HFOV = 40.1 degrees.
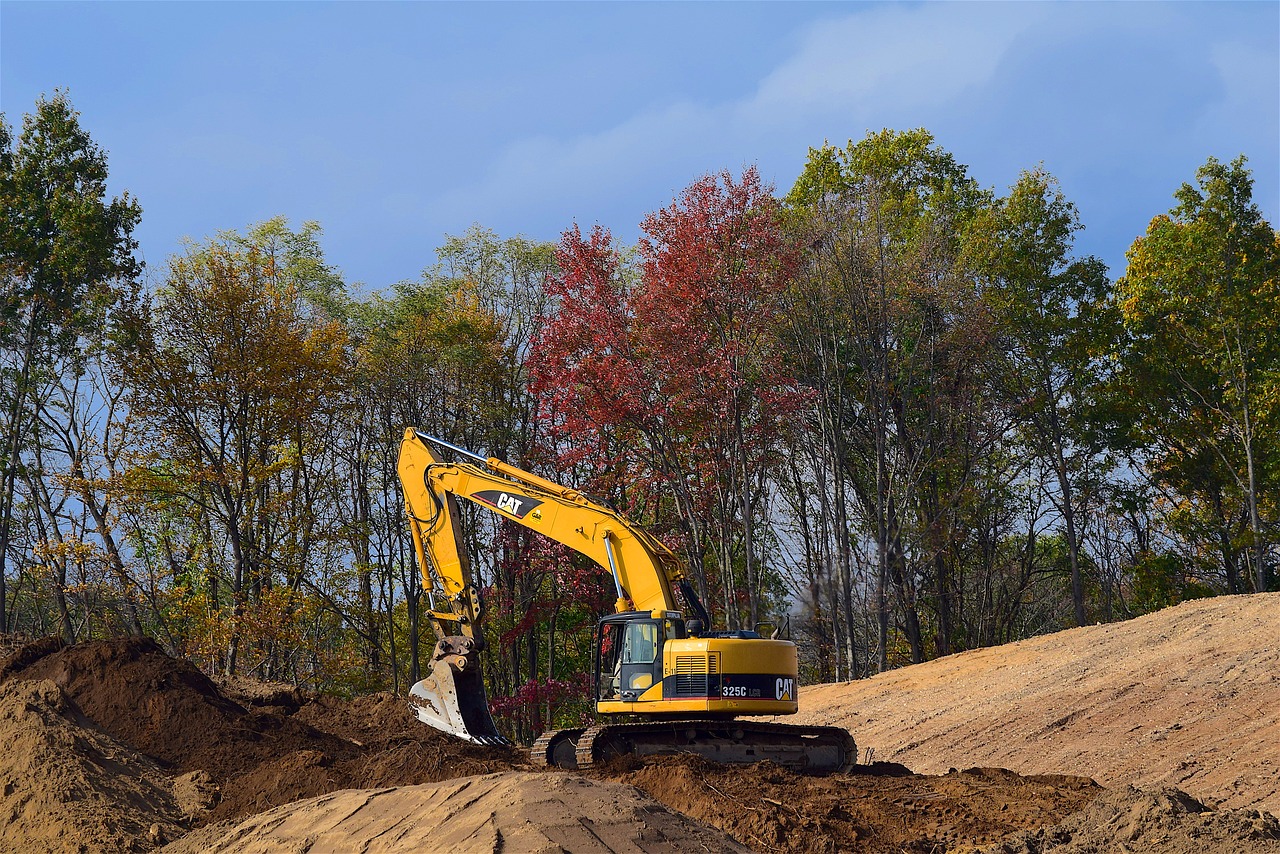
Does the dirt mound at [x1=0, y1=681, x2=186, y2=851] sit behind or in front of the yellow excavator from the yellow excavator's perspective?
in front

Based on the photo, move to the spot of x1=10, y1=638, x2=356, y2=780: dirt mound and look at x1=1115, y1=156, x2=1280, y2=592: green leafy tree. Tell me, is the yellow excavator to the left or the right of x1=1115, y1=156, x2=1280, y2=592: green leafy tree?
right

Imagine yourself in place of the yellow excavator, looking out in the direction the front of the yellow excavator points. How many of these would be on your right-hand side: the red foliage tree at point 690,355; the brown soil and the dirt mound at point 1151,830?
1

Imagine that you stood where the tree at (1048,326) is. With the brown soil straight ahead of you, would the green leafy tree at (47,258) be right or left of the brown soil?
right

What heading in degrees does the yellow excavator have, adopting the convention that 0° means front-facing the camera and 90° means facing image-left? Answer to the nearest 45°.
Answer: approximately 90°

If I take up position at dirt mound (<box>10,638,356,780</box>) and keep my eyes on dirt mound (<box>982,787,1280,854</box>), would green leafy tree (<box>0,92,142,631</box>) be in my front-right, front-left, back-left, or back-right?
back-left

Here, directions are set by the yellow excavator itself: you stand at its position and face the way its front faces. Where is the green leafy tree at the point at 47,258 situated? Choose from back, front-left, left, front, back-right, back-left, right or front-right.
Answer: front-right

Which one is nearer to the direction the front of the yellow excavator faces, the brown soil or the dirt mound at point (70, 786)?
the dirt mound

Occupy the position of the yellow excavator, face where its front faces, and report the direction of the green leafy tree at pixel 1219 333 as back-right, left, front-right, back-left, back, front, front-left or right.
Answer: back-right

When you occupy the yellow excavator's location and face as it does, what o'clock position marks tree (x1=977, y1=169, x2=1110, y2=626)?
The tree is roughly at 4 o'clock from the yellow excavator.

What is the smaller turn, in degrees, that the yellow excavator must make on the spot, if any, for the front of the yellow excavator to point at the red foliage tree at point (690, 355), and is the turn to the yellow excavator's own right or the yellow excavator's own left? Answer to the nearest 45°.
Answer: approximately 90° to the yellow excavator's own right

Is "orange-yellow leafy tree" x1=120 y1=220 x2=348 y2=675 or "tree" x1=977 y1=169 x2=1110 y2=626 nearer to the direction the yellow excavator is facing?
the orange-yellow leafy tree

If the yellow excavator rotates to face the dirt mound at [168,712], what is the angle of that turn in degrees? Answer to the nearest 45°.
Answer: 0° — it already faces it
